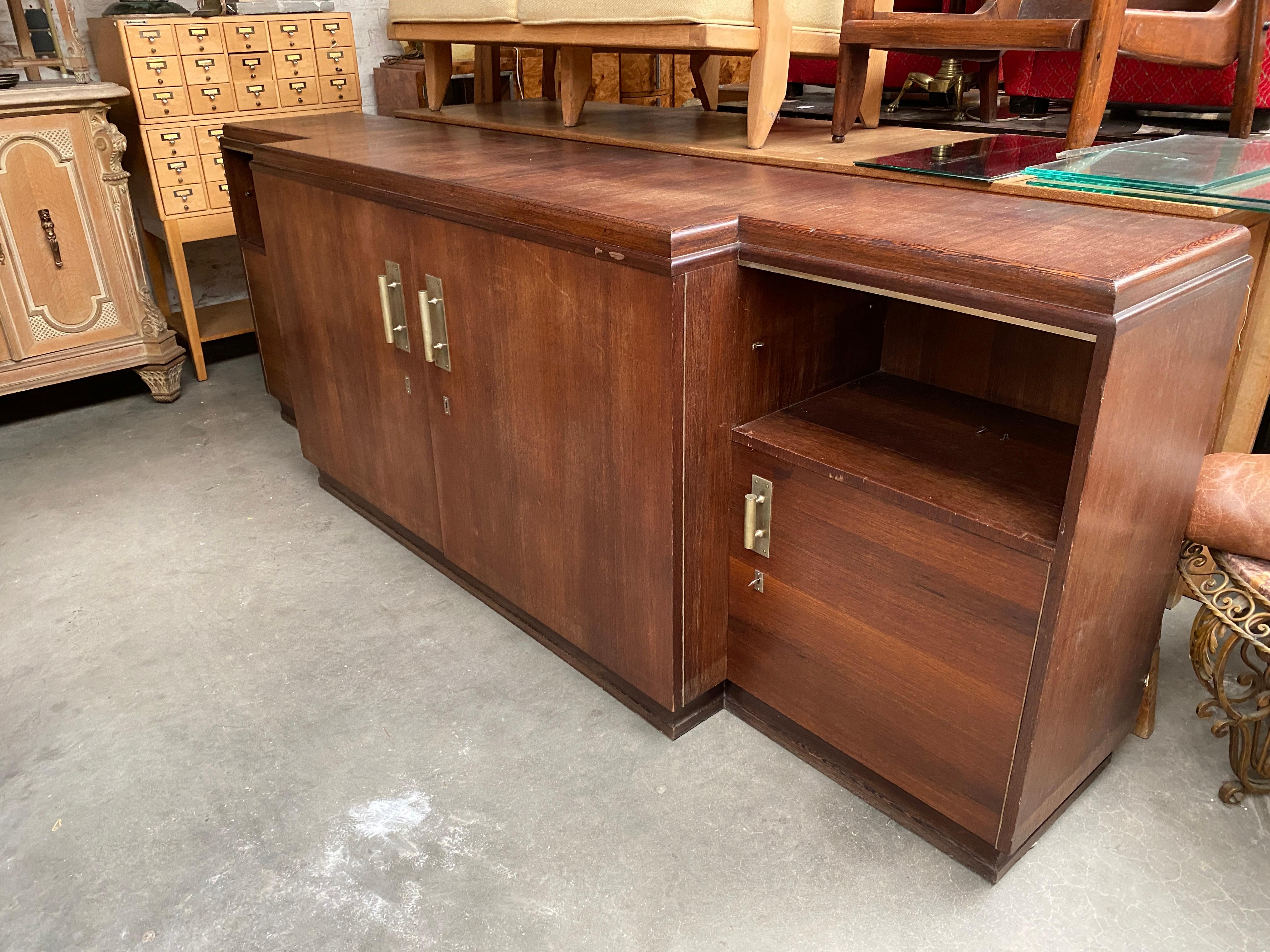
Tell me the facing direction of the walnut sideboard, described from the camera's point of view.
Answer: facing the viewer and to the left of the viewer

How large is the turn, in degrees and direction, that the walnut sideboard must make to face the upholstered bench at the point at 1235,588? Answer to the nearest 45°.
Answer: approximately 135° to its left

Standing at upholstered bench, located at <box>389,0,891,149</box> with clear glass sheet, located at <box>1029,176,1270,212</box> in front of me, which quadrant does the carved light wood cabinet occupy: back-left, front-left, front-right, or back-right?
back-right

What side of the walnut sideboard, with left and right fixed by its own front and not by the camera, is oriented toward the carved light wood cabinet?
right

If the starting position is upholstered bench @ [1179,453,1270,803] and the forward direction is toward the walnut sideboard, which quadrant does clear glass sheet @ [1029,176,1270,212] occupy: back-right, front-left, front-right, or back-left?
front-right
